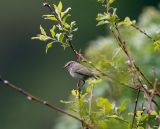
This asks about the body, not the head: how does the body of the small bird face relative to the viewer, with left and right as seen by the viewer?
facing to the left of the viewer
